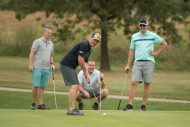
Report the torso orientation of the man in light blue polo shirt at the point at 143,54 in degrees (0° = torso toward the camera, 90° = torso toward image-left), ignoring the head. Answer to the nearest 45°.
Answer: approximately 0°

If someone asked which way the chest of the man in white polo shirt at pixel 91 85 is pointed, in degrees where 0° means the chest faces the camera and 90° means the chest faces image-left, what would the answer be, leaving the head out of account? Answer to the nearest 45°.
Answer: approximately 0°

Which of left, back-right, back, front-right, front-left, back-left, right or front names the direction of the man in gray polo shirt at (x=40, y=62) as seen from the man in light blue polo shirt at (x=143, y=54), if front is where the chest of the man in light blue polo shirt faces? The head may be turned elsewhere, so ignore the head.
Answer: right

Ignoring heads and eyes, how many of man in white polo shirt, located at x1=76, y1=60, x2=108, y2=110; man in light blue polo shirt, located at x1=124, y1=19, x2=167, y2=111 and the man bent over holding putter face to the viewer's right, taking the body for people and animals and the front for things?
1

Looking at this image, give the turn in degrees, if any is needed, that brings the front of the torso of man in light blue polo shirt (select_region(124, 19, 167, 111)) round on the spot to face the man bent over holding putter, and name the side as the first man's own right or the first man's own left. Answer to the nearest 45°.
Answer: approximately 45° to the first man's own right

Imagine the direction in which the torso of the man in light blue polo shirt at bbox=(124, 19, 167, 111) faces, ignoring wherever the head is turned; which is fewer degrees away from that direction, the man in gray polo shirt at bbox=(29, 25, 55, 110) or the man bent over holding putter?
the man bent over holding putter

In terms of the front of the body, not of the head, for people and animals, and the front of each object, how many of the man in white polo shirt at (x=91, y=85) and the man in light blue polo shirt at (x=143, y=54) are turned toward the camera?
2

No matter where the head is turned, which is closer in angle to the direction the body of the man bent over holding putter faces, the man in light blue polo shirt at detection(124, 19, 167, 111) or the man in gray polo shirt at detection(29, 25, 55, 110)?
the man in light blue polo shirt

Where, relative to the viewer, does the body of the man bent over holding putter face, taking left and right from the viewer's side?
facing to the right of the viewer
